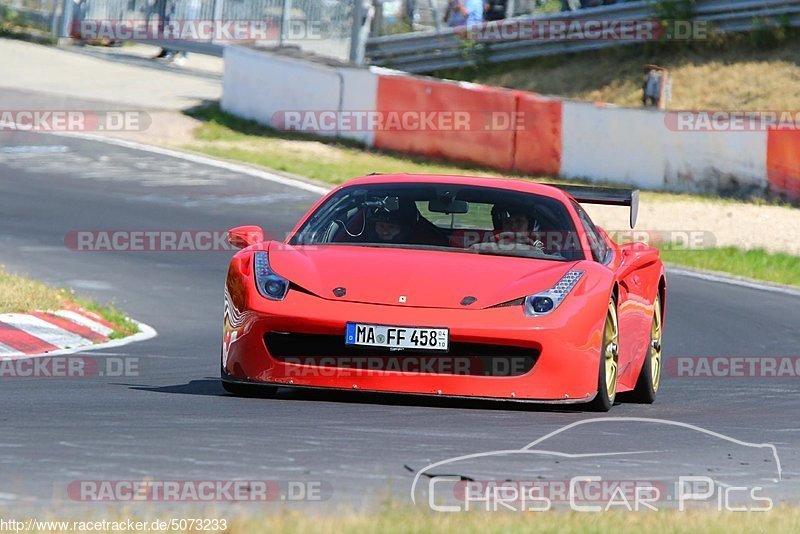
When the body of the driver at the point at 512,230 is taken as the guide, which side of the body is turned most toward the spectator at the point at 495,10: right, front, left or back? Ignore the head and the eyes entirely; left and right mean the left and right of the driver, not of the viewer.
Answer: back

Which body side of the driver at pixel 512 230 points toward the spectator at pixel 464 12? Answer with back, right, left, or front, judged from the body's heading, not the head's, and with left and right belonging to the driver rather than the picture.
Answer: back

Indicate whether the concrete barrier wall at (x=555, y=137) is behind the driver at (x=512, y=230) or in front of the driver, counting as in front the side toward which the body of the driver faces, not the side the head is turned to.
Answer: behind

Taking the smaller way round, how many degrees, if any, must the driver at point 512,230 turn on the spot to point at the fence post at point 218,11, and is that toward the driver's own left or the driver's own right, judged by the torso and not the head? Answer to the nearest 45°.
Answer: approximately 180°

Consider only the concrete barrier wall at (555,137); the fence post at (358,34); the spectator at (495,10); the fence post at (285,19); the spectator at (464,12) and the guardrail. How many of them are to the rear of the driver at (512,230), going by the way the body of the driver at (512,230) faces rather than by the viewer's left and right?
6

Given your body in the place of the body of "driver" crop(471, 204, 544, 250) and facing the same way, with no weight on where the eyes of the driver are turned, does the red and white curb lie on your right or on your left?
on your right

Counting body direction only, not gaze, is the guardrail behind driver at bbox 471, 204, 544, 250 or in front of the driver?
behind

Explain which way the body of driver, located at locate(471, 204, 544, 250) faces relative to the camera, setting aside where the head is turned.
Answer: toward the camera
